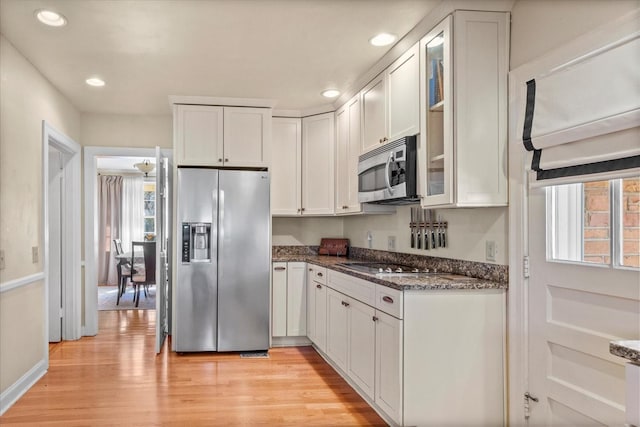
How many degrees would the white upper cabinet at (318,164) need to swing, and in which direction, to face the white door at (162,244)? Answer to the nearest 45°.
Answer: approximately 45° to its right

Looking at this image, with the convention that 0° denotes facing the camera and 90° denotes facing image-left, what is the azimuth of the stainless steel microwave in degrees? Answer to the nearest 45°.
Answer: approximately 45°

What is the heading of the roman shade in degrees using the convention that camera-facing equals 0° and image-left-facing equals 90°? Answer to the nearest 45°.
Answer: approximately 45°

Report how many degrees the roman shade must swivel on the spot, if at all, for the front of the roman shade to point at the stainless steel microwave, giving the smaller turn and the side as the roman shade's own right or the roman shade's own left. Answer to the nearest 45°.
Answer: approximately 90° to the roman shade's own right

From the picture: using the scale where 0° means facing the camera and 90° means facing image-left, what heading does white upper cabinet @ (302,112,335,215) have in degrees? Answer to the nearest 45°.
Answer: approximately 45°

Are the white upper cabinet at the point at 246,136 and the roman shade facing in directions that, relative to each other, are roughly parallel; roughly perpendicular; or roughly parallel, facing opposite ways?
roughly perpendicular
